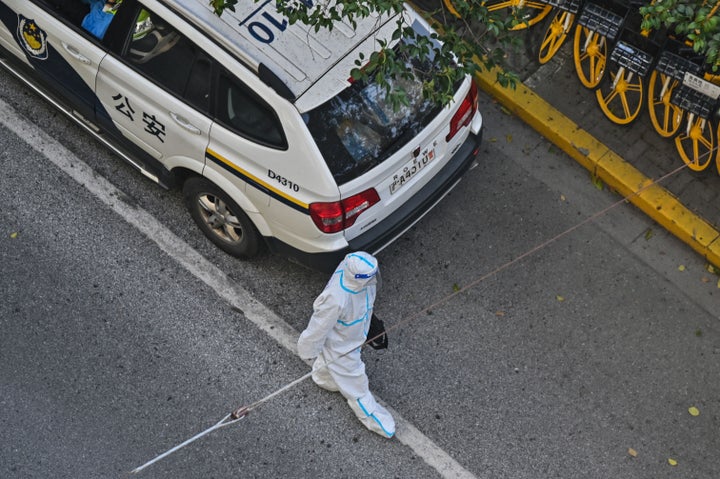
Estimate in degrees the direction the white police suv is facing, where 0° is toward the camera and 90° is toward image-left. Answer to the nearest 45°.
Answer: approximately 135°

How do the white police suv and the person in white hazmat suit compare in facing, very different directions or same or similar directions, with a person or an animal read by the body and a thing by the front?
very different directions

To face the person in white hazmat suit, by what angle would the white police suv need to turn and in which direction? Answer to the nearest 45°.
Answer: approximately 180°

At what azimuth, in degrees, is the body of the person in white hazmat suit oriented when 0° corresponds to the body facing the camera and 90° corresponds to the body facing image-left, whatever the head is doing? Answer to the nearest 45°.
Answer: approximately 315°
